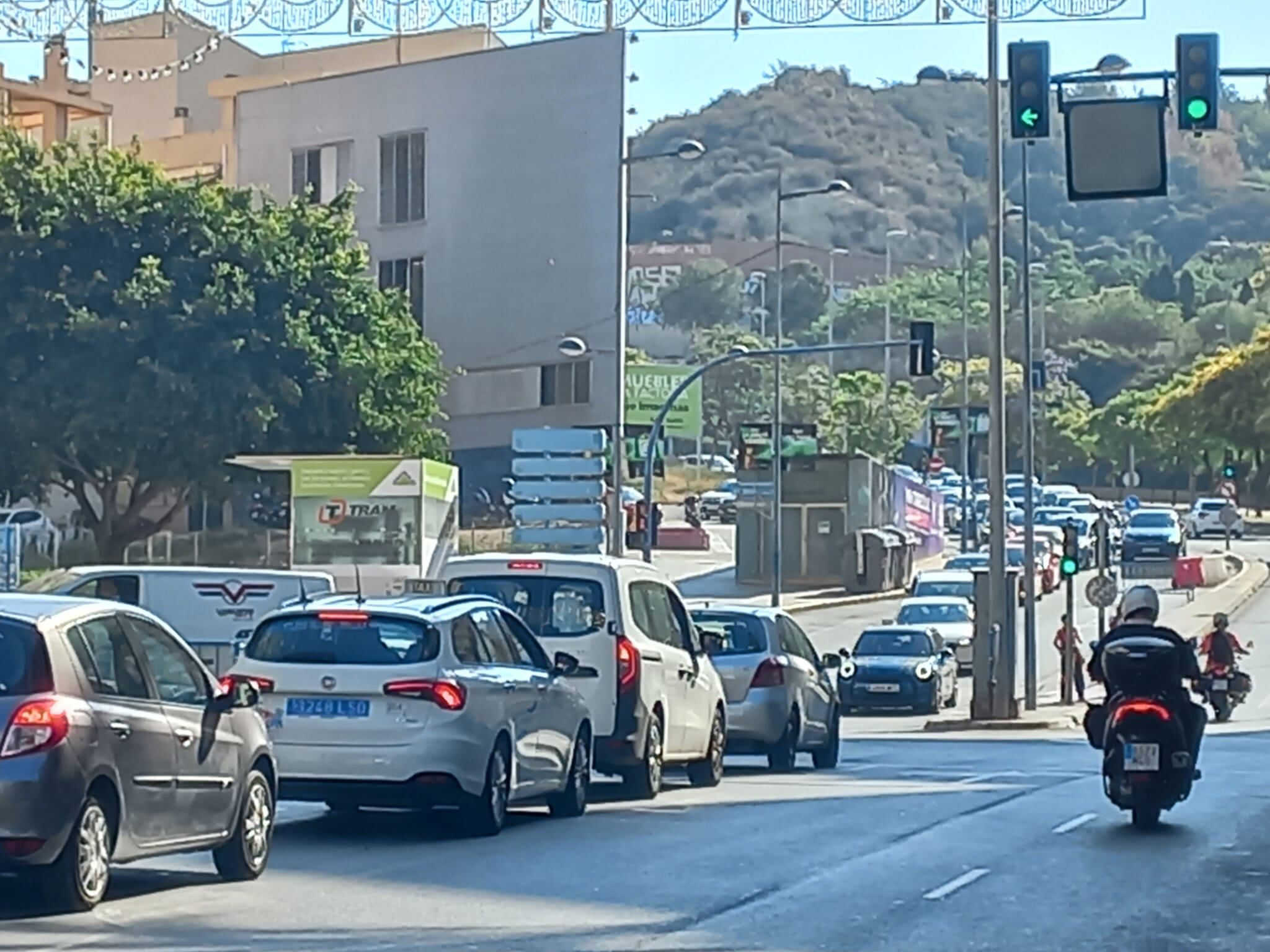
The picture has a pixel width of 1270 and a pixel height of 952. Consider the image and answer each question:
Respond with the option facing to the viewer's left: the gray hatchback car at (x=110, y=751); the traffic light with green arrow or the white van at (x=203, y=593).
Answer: the white van

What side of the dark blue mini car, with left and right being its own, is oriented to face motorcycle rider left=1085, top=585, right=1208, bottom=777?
front

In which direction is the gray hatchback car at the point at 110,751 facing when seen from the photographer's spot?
facing away from the viewer and to the right of the viewer

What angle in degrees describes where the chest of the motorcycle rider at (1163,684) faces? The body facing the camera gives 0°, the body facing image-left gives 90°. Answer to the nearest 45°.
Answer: approximately 180°

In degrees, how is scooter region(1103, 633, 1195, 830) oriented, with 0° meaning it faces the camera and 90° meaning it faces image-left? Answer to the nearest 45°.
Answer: approximately 180°

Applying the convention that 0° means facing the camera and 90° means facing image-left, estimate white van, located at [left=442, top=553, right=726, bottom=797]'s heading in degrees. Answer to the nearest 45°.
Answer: approximately 225°

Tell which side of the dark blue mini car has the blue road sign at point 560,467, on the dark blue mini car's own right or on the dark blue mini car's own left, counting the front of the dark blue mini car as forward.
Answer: on the dark blue mini car's own right

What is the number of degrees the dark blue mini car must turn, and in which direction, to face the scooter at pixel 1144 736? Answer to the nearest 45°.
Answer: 0° — it already faces it

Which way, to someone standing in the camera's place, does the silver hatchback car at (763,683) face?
facing away from the viewer and to the right of the viewer

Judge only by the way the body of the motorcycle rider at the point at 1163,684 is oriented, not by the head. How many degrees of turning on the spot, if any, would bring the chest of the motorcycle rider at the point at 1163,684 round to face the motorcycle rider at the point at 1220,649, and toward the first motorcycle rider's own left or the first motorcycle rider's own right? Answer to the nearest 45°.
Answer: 0° — they already face them

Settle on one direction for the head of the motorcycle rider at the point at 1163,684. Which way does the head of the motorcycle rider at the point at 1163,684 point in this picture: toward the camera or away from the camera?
away from the camera
